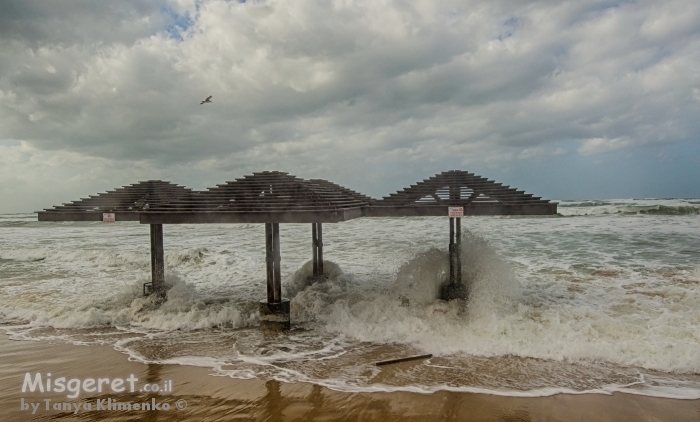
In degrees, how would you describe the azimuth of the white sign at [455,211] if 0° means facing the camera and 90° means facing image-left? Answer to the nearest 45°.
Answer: approximately 0°

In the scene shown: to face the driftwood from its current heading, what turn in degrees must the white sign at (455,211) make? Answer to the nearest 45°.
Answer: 0° — it already faces it
